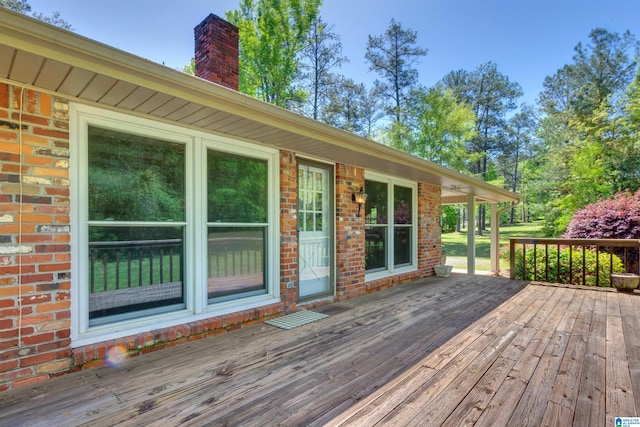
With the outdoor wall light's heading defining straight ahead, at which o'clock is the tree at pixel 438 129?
The tree is roughly at 8 o'clock from the outdoor wall light.

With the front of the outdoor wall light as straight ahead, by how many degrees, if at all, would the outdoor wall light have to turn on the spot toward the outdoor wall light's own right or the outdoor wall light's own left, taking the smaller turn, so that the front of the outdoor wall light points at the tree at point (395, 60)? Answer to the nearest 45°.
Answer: approximately 135° to the outdoor wall light's own left

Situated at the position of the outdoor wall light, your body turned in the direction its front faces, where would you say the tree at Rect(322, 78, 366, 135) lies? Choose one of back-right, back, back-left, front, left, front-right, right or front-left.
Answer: back-left

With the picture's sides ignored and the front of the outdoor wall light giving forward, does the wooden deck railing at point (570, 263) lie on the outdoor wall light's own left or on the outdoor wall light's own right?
on the outdoor wall light's own left

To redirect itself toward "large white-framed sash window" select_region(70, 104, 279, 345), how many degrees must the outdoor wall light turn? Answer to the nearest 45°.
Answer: approximately 90° to its right

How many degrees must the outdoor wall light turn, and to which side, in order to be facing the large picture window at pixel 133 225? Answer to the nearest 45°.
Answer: approximately 90° to its right

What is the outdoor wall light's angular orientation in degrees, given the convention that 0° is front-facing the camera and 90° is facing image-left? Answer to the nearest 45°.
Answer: approximately 315°

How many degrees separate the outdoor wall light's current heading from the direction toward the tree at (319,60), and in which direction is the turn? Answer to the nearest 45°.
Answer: approximately 135° to its left

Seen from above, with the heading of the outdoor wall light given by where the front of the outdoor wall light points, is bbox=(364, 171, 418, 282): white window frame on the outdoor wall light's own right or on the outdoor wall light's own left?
on the outdoor wall light's own left

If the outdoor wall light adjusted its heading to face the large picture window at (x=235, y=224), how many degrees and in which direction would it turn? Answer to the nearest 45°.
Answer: approximately 90° to its right
